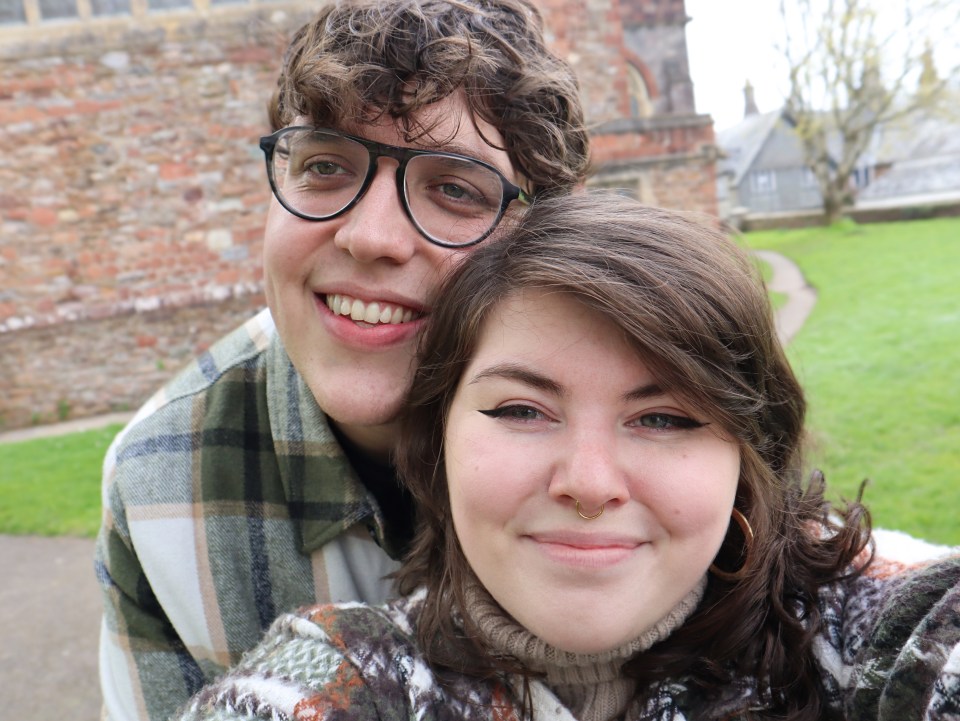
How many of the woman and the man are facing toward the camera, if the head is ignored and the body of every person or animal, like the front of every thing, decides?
2

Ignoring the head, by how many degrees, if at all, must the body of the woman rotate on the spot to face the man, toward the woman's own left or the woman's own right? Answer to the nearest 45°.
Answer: approximately 135° to the woman's own right

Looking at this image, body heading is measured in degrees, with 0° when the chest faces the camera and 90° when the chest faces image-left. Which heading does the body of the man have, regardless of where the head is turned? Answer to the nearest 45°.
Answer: approximately 0°

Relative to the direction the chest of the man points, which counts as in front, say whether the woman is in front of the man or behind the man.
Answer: in front
